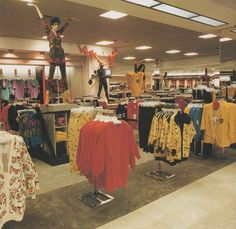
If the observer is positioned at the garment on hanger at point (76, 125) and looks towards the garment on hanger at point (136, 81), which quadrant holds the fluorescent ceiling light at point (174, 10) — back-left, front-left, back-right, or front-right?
front-right

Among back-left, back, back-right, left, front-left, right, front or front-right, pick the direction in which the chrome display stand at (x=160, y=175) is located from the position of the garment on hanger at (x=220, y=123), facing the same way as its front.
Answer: front-right

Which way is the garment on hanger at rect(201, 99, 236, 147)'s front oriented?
toward the camera

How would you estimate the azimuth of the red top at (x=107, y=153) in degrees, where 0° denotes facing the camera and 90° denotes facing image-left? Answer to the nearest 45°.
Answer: approximately 315°

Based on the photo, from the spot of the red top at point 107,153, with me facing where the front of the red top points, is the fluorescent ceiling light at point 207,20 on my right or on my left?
on my left

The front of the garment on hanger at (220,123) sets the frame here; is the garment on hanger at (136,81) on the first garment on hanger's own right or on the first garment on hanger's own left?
on the first garment on hanger's own right

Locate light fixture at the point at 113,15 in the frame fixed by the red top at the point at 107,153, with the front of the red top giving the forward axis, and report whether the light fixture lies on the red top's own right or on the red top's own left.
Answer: on the red top's own left

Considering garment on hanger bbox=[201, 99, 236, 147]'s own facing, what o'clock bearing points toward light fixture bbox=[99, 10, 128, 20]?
The light fixture is roughly at 3 o'clock from the garment on hanger.

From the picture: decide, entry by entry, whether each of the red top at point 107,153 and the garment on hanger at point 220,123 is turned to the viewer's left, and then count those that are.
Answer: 0
